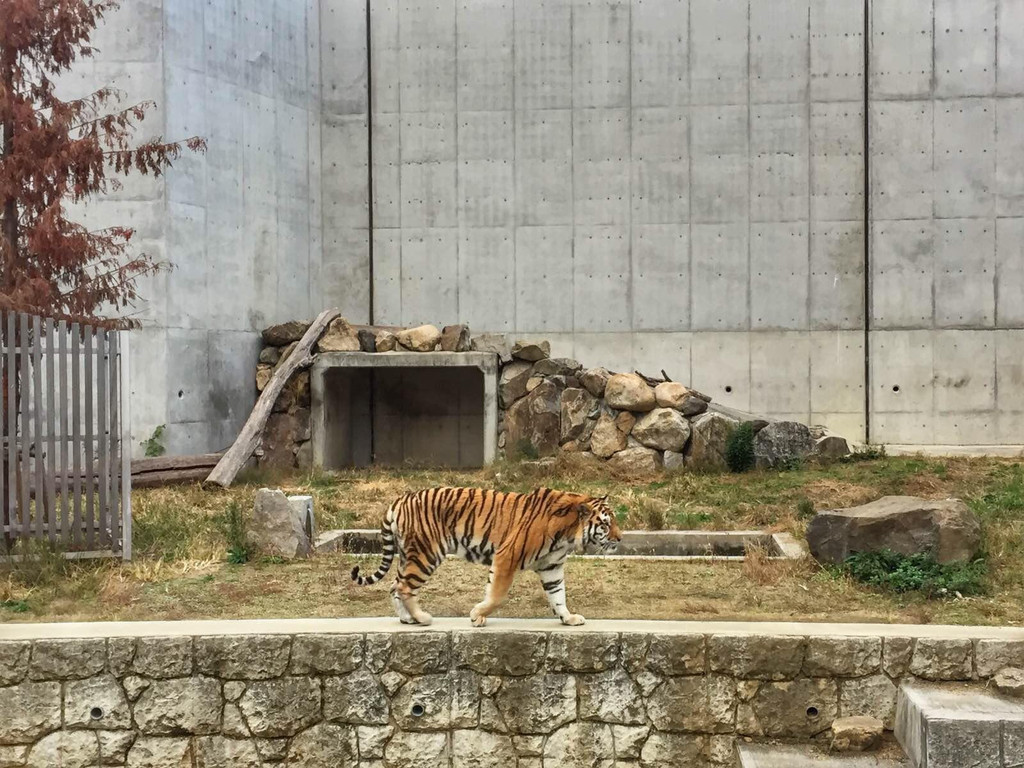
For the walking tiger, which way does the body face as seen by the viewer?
to the viewer's right

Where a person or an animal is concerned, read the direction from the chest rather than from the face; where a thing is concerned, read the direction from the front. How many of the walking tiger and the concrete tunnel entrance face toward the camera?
1

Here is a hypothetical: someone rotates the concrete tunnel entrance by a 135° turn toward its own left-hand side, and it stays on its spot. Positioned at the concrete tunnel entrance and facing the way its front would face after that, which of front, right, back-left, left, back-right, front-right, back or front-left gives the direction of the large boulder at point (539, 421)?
right

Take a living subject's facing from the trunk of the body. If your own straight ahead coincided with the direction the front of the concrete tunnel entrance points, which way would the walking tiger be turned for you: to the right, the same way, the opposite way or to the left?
to the left

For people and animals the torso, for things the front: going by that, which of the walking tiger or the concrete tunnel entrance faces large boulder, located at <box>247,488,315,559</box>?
the concrete tunnel entrance

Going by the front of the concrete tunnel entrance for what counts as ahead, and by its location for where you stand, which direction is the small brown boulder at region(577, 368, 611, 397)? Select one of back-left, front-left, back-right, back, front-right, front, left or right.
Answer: front-left

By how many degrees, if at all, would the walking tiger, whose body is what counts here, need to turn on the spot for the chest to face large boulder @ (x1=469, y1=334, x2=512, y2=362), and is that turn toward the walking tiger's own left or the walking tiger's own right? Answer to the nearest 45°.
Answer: approximately 90° to the walking tiger's own left

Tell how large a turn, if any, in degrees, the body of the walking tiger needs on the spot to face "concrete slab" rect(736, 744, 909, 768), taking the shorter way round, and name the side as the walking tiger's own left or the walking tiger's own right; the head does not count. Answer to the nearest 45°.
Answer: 0° — it already faces it

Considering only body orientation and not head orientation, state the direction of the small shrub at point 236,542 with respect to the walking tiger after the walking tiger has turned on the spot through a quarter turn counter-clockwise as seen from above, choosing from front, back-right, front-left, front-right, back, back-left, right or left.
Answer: front-left

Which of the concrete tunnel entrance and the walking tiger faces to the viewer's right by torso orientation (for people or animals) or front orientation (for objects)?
the walking tiger

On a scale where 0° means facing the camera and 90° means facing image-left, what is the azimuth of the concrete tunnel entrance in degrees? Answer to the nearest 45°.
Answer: approximately 0°

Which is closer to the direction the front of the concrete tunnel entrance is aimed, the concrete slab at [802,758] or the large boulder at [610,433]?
the concrete slab

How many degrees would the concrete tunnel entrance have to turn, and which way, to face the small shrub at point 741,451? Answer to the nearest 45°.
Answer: approximately 45° to its left

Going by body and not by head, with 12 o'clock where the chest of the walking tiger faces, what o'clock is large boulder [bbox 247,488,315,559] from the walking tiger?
The large boulder is roughly at 8 o'clock from the walking tiger.

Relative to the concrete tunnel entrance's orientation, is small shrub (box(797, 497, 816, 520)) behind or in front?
in front

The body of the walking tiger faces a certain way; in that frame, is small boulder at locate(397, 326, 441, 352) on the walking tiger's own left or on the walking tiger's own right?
on the walking tiger's own left
